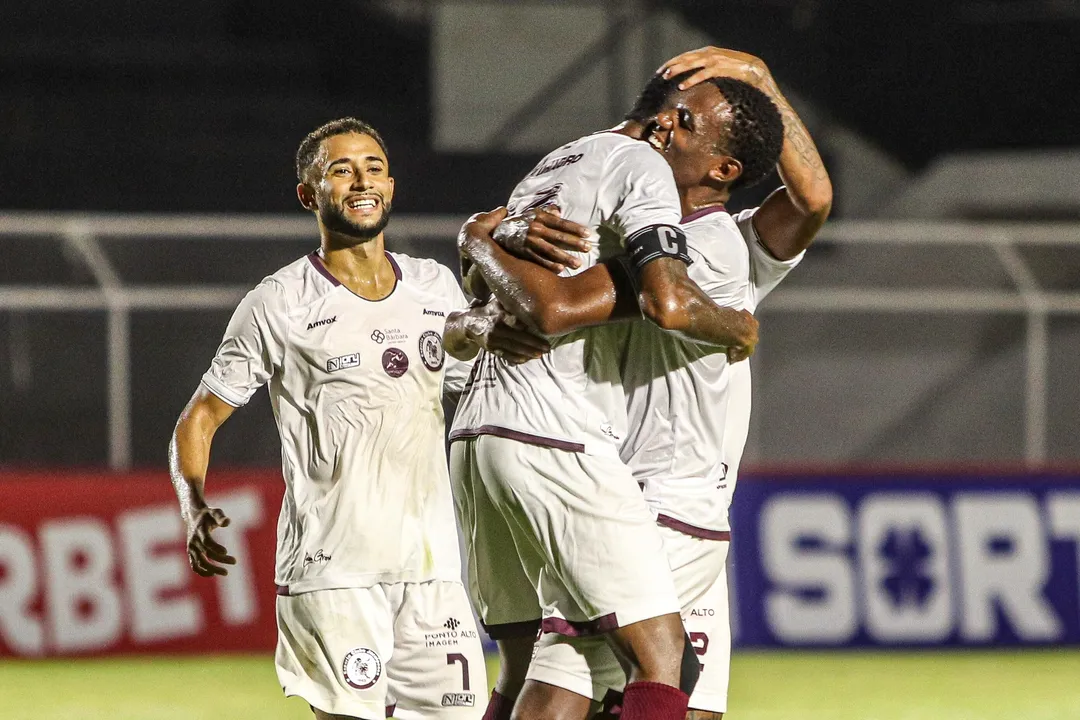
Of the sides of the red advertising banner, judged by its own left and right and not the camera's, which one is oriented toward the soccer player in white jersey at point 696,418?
front

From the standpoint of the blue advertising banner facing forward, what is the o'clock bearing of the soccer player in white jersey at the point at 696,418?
The soccer player in white jersey is roughly at 12 o'clock from the blue advertising banner.

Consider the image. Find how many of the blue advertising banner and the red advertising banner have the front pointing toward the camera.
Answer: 2

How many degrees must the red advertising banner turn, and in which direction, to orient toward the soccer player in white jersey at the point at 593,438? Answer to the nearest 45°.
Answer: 0° — it already faces them

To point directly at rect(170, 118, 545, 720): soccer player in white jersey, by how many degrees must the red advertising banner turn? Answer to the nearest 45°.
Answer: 0° — it already faces them

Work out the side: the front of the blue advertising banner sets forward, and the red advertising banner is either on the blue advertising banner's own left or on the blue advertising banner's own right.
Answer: on the blue advertising banner's own right

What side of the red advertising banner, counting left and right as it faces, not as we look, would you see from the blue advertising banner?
left

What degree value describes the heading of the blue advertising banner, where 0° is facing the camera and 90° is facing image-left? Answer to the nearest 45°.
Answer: approximately 0°
